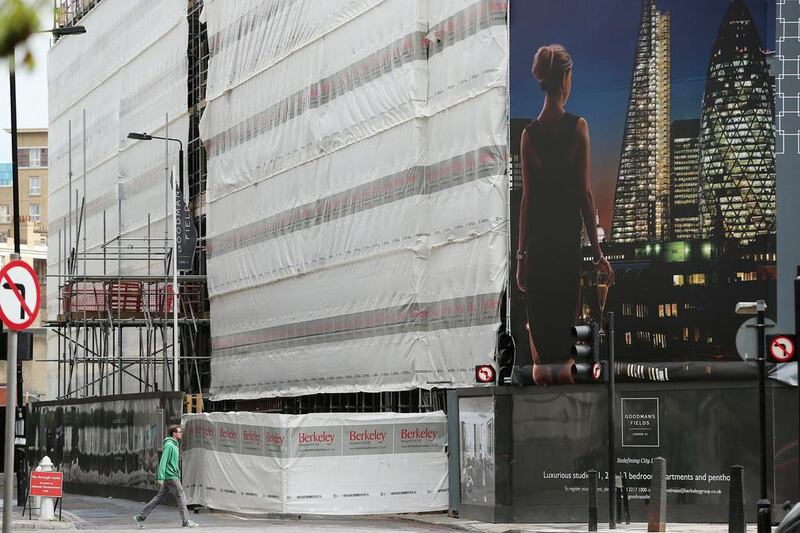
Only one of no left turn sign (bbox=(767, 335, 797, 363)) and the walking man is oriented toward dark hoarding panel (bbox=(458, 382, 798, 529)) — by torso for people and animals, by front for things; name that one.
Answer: the walking man

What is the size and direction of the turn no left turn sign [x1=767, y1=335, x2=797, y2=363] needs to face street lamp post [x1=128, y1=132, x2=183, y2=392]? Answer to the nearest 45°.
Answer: approximately 135° to its right

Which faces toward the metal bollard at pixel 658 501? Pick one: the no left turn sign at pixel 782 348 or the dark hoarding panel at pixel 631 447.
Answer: the dark hoarding panel

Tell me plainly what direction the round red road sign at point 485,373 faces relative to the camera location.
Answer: facing the viewer

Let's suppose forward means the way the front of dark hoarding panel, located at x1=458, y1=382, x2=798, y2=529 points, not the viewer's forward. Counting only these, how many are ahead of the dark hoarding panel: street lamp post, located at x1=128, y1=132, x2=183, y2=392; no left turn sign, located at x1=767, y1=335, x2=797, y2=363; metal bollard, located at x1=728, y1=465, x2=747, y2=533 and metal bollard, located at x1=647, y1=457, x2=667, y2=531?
3

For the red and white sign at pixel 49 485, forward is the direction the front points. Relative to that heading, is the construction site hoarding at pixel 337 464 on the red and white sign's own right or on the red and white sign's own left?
on the red and white sign's own left

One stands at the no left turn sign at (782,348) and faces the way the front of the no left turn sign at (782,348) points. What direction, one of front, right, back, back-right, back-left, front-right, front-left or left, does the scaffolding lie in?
back-right

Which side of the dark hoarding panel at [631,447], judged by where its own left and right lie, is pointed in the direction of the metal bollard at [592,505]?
front

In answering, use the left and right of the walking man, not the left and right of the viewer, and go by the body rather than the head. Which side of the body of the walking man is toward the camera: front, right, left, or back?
right

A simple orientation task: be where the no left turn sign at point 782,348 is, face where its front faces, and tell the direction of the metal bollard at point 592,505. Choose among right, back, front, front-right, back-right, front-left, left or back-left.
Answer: back-right

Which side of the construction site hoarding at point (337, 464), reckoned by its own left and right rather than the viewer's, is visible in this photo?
front

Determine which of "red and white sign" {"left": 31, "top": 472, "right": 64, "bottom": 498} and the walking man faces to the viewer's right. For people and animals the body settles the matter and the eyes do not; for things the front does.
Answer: the walking man

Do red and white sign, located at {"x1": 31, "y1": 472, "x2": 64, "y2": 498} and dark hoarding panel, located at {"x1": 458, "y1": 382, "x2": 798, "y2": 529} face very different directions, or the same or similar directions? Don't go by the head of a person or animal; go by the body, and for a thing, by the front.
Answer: same or similar directions

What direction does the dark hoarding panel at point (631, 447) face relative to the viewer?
toward the camera

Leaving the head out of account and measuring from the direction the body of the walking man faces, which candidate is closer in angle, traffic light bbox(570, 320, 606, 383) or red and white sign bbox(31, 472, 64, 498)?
the traffic light

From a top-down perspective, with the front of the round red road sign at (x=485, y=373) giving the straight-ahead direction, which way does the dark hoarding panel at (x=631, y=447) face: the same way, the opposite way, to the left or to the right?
the same way

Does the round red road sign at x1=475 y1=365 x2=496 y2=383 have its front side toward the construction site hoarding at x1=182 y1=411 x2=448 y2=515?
no
